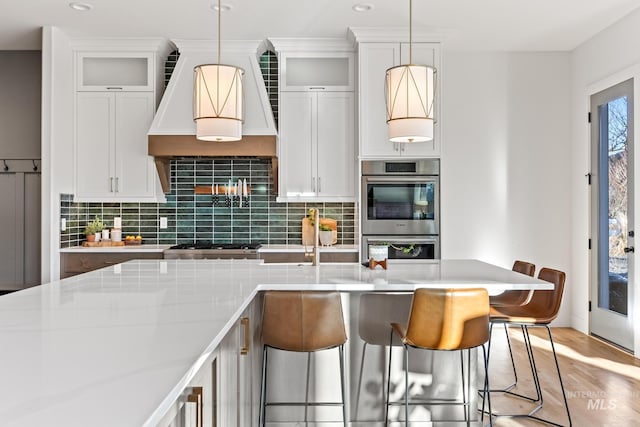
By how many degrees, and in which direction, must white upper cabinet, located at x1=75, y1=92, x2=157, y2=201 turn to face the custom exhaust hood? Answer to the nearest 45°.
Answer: approximately 45° to its left

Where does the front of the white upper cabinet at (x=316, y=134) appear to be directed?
toward the camera

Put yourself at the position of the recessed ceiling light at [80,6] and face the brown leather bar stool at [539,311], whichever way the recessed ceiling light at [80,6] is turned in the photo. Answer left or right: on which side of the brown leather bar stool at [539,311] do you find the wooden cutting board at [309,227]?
left

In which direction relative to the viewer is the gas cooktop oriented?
toward the camera

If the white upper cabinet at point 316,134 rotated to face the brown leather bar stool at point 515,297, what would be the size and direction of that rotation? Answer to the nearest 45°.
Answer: approximately 45° to its left

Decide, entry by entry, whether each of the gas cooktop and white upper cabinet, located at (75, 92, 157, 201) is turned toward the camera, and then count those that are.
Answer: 2

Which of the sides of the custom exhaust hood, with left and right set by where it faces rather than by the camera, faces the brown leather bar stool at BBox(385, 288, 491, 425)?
front

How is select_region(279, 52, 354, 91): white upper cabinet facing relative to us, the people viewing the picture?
facing the viewer

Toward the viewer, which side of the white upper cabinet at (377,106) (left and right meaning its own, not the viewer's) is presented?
front
